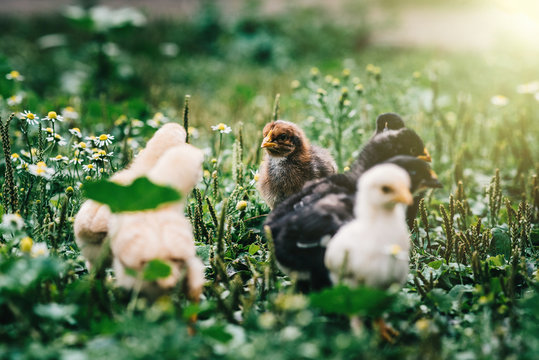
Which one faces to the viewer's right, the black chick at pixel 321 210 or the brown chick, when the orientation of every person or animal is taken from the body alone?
the black chick

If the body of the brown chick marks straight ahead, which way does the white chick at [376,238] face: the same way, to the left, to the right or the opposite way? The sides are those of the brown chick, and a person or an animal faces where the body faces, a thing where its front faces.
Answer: to the left

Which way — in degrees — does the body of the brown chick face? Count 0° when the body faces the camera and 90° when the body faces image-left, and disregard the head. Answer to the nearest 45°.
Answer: approximately 45°

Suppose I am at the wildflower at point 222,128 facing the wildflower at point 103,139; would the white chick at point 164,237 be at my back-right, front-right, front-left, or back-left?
front-left

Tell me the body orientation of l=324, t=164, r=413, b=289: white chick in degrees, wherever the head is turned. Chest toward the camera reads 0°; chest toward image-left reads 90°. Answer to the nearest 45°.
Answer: approximately 315°

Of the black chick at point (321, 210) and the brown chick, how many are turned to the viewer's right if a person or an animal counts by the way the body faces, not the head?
1

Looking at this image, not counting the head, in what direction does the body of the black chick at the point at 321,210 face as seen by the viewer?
to the viewer's right

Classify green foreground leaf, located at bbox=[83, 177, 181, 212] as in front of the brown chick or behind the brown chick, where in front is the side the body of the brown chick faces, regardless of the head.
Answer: in front

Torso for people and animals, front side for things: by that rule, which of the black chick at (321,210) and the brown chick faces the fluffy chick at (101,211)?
the brown chick

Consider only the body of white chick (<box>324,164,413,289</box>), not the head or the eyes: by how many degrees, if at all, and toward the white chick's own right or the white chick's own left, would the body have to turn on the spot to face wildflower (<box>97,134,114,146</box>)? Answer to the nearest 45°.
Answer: approximately 180°

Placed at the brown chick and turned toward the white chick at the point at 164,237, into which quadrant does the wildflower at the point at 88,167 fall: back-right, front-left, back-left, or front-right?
front-right
